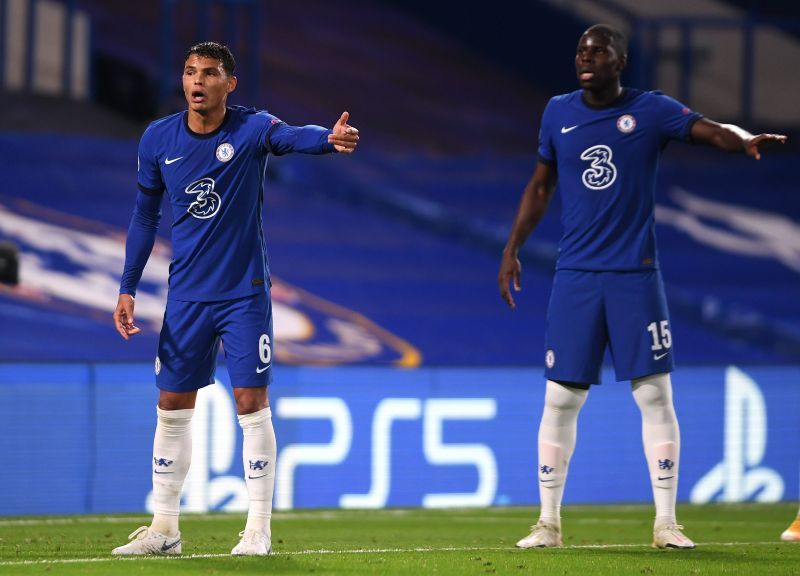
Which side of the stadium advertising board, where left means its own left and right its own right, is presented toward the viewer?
front
